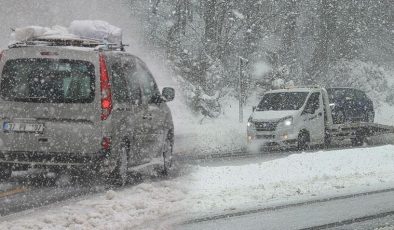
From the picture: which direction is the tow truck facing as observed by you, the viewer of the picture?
facing the viewer and to the left of the viewer
